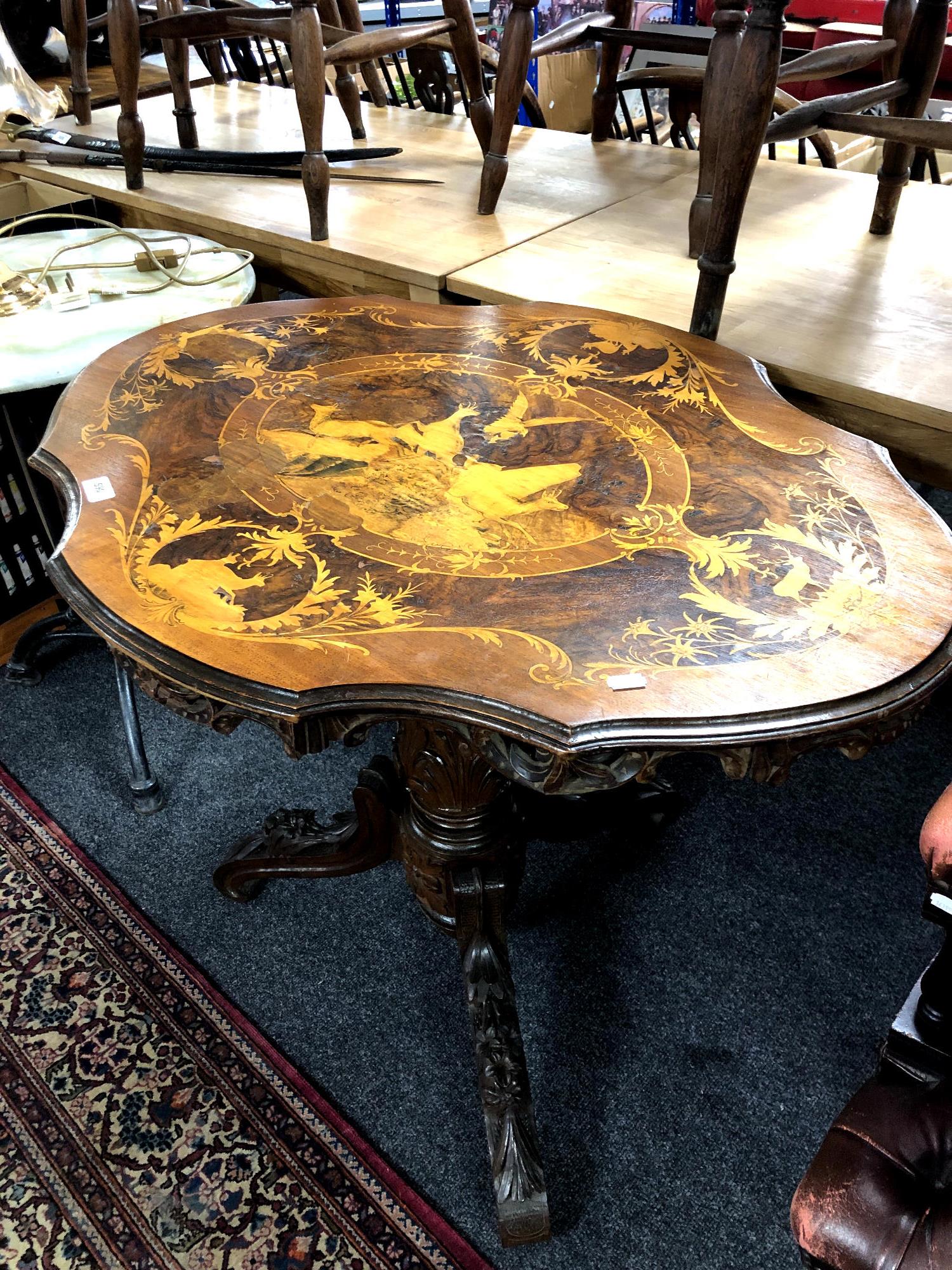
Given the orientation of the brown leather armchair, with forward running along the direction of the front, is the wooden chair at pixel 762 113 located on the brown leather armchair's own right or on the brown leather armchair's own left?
on the brown leather armchair's own right

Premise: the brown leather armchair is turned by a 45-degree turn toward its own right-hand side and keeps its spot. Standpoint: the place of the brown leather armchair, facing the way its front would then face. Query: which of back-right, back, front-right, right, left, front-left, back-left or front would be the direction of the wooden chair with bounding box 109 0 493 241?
front

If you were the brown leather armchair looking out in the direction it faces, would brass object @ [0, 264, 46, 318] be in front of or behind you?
in front

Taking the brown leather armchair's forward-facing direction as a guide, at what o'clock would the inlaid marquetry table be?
The inlaid marquetry table is roughly at 1 o'clock from the brown leather armchair.

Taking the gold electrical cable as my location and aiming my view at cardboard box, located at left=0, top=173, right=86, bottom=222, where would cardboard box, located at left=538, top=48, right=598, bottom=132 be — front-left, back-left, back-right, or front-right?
front-right

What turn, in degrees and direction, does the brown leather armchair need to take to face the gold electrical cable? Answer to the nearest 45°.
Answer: approximately 45° to its right

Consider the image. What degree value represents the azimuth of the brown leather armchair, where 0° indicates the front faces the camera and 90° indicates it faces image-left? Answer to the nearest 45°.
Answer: approximately 90°

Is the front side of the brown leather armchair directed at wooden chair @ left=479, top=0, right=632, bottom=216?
no
